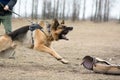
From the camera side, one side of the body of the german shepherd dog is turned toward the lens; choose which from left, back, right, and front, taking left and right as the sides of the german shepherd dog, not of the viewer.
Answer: right
